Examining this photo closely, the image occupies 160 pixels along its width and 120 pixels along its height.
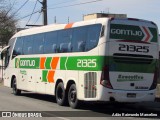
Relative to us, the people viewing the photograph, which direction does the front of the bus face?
facing away from the viewer and to the left of the viewer

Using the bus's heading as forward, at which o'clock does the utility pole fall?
The utility pole is roughly at 1 o'clock from the bus.
